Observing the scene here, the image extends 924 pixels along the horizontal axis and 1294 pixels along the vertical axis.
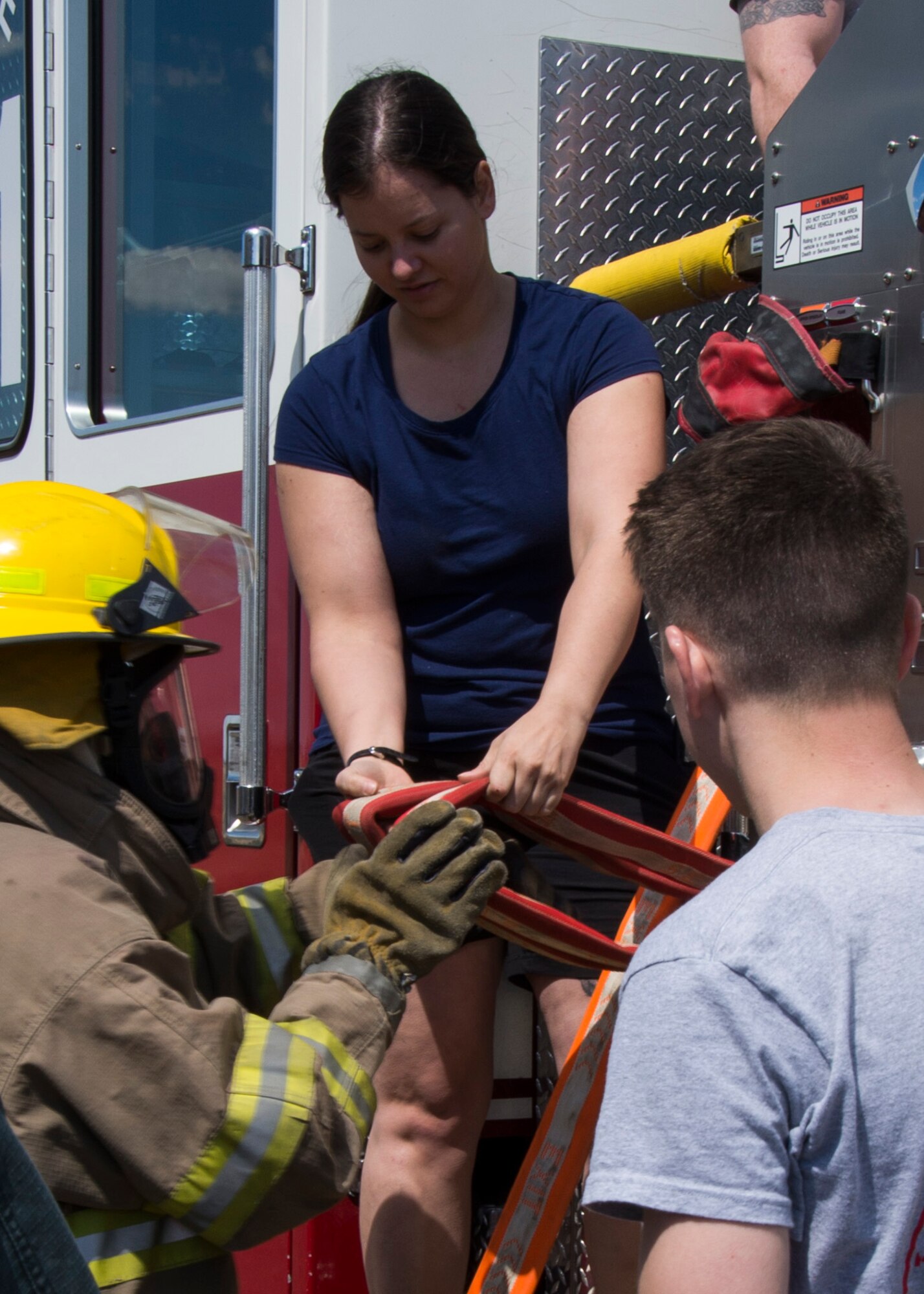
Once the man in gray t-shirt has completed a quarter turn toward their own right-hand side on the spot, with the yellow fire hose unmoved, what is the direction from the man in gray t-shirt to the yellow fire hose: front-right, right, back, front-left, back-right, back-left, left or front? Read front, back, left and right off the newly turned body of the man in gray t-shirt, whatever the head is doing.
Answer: front-left

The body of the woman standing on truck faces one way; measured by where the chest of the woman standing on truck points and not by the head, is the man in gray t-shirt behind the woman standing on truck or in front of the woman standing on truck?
in front

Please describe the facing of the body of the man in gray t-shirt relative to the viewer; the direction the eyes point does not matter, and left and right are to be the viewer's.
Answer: facing away from the viewer and to the left of the viewer

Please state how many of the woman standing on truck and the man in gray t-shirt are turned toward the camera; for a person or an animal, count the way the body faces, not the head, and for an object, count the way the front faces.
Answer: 1

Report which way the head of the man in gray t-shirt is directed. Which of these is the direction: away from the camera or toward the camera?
away from the camera

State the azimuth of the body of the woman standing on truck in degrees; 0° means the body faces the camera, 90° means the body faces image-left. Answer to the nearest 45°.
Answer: approximately 0°

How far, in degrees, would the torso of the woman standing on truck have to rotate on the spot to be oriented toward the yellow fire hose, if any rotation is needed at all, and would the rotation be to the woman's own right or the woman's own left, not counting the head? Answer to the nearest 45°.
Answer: approximately 135° to the woman's own left
